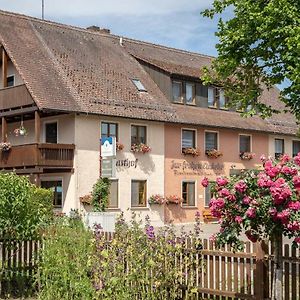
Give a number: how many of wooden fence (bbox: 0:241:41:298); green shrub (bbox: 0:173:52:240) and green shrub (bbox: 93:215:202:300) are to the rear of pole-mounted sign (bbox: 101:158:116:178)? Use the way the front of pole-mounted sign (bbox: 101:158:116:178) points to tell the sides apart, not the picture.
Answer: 0

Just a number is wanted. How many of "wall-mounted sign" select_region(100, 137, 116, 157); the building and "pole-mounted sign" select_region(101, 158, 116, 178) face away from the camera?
0

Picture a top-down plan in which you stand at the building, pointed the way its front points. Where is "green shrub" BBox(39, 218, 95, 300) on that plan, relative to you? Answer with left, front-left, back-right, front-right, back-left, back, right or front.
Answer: front-right

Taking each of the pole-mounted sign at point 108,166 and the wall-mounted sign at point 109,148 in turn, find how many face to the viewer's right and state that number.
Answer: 0

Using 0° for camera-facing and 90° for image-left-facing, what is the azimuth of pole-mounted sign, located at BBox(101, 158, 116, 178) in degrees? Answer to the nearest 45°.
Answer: approximately 45°

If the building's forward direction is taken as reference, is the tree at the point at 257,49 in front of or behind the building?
in front

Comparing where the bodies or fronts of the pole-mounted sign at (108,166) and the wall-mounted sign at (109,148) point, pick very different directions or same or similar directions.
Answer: same or similar directions

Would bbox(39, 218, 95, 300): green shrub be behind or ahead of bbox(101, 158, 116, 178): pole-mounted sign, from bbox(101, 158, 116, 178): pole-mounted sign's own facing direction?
ahead

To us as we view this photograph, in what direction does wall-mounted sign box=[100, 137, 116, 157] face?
facing the viewer and to the left of the viewer

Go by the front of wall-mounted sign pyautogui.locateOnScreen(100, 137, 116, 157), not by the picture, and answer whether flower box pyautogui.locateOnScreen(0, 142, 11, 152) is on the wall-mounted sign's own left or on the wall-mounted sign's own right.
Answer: on the wall-mounted sign's own right
